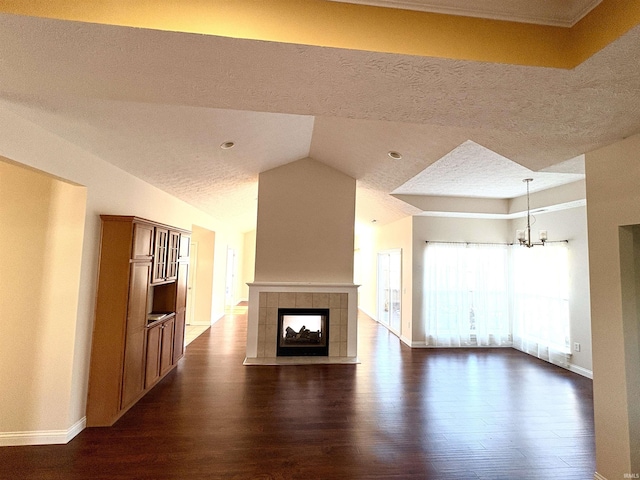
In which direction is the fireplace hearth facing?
toward the camera

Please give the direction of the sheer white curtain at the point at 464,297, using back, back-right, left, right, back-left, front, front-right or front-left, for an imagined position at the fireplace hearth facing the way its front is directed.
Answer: left

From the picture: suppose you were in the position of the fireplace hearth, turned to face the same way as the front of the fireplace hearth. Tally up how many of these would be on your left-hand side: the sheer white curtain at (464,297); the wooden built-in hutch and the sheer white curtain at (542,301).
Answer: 2

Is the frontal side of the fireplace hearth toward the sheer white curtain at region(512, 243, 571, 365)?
no

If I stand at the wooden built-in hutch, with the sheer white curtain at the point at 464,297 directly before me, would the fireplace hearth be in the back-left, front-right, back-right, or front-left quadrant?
front-left

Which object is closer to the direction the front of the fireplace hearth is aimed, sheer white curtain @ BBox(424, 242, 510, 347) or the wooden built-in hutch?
the wooden built-in hutch

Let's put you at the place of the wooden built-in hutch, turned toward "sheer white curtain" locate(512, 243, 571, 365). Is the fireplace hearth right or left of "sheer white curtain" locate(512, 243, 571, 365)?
left

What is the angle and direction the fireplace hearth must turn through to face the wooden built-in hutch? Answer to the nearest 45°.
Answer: approximately 45° to its right

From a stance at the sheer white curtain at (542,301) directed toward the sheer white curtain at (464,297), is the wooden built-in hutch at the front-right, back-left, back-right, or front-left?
front-left

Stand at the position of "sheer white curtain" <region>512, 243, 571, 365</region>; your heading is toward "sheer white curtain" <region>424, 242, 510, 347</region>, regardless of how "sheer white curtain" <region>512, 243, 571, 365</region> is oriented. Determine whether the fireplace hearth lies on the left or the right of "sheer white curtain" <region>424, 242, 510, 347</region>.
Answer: left

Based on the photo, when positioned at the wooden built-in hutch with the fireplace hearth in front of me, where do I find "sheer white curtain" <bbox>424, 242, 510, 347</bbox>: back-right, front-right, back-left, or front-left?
front-right
